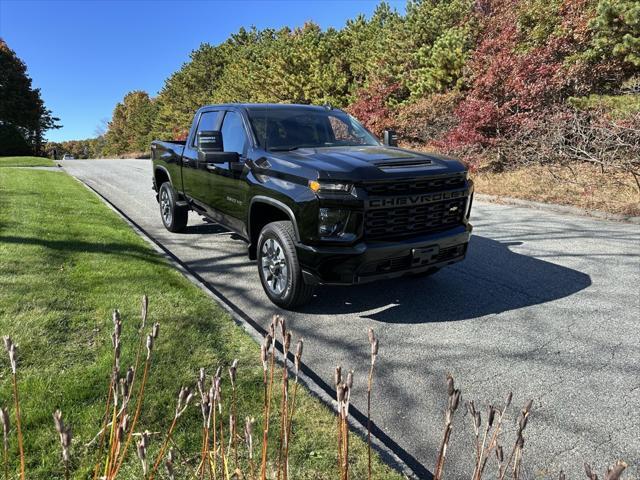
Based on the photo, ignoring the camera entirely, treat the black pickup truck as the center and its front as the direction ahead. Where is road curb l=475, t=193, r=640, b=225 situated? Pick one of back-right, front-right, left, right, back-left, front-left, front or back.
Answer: left

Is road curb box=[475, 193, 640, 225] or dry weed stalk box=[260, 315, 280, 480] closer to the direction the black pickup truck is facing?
the dry weed stalk

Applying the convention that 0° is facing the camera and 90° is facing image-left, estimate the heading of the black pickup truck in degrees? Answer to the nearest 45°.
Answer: approximately 315°

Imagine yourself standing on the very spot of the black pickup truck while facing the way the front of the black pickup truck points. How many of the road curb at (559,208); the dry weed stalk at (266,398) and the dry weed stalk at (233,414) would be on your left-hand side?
1

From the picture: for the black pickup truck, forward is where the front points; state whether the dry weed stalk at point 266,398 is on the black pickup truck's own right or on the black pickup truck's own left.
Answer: on the black pickup truck's own right

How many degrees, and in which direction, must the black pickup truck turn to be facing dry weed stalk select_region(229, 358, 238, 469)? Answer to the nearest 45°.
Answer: approximately 45° to its right
